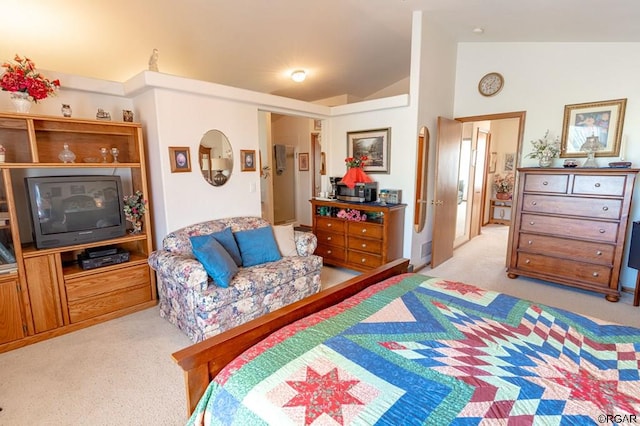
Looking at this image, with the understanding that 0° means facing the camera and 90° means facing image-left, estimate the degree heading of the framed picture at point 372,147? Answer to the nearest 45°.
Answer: approximately 45°

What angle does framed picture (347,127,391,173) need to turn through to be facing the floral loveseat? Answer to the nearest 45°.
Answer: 0° — it already faces it

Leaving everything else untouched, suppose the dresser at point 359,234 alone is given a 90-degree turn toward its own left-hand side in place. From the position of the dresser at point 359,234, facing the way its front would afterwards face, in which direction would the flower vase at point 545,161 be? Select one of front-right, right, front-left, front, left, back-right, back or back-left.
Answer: front-left

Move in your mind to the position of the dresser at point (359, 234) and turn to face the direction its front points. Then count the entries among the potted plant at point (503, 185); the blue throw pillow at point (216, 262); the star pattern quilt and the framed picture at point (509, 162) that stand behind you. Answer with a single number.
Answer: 2

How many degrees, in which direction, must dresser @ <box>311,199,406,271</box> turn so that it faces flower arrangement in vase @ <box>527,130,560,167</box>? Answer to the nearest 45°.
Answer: approximately 135° to its left

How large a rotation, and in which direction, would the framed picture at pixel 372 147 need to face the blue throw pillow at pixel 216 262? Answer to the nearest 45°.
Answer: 0° — it already faces it

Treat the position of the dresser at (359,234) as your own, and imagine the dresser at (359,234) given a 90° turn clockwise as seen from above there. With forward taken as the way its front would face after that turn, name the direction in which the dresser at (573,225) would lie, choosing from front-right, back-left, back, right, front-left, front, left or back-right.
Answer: back-right

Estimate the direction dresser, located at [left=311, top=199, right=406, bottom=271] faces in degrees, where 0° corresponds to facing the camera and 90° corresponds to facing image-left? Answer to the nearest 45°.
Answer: approximately 45°

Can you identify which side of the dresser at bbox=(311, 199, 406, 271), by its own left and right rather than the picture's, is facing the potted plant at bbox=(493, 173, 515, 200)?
back
